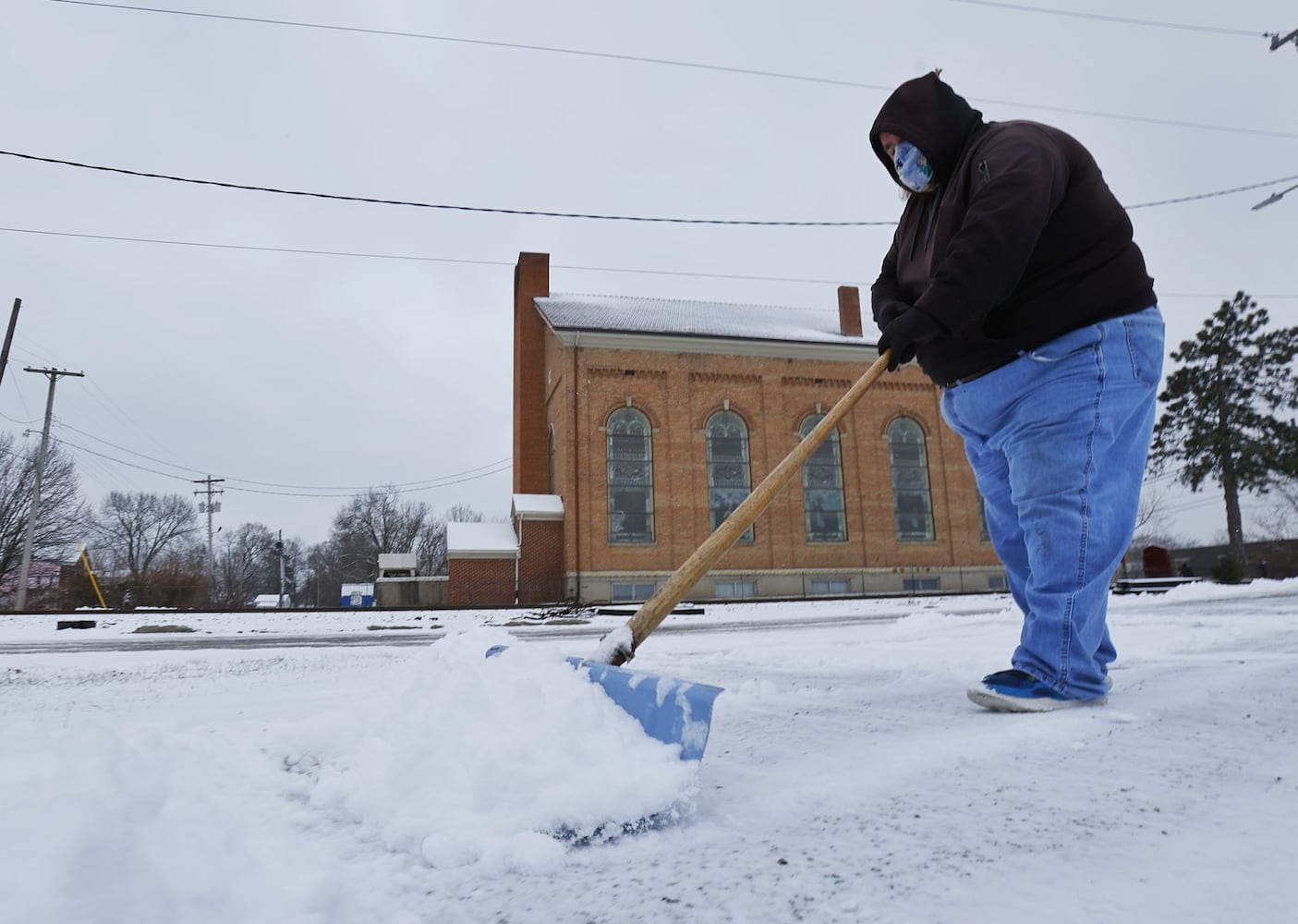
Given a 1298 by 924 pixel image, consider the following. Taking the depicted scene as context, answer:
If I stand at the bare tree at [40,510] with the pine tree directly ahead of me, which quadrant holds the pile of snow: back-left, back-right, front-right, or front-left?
front-right

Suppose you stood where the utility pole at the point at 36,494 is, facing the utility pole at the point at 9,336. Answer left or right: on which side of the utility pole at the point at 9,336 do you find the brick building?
left

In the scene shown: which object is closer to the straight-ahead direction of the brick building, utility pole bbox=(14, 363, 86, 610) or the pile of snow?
the pile of snow
